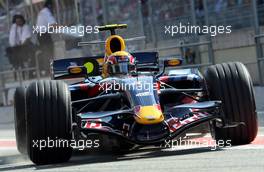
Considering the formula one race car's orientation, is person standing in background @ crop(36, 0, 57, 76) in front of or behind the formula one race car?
behind

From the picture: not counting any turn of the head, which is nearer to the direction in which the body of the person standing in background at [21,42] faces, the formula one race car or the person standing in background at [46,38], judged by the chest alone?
the formula one race car

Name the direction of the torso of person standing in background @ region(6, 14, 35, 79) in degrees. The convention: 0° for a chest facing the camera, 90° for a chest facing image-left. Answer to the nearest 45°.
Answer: approximately 0°

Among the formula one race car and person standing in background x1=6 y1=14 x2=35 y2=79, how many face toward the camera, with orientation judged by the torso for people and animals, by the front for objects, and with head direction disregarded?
2
